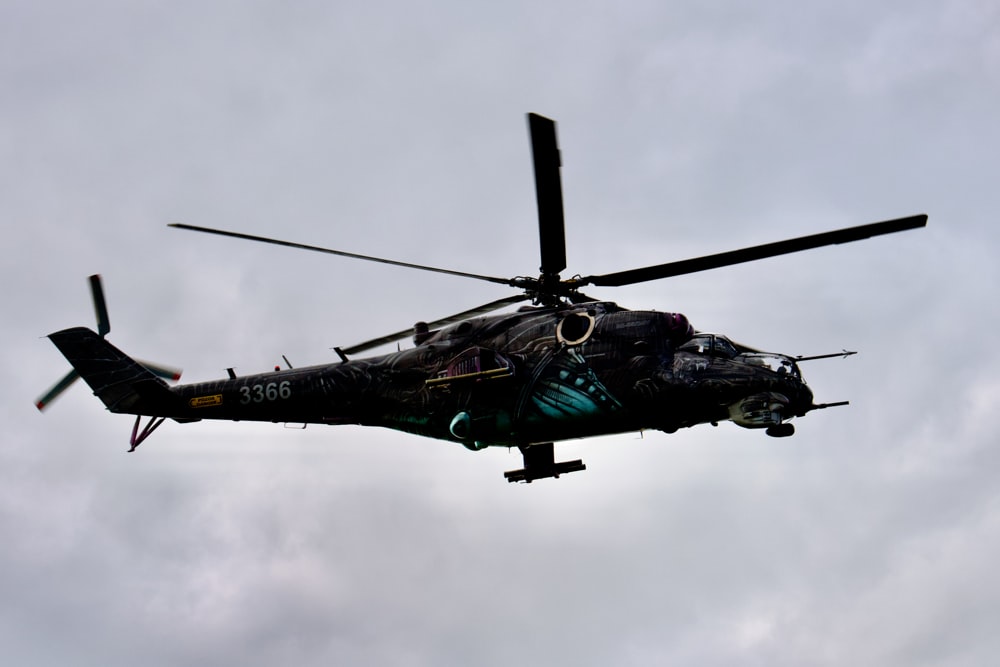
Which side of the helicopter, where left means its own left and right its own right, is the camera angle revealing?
right
